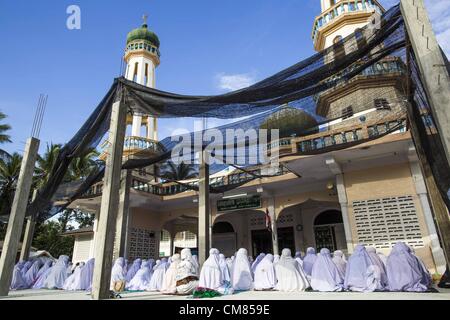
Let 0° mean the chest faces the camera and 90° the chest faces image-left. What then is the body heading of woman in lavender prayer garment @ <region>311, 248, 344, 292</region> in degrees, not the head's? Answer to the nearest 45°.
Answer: approximately 180°

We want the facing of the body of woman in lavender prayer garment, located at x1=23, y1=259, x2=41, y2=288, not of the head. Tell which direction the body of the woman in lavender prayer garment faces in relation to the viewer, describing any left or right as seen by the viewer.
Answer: facing away from the viewer and to the right of the viewer

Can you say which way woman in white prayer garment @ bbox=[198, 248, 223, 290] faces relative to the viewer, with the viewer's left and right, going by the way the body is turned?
facing away from the viewer and to the right of the viewer

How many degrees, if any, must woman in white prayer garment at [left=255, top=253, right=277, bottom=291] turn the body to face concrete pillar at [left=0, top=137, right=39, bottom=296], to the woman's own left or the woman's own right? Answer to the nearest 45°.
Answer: approximately 135° to the woman's own left

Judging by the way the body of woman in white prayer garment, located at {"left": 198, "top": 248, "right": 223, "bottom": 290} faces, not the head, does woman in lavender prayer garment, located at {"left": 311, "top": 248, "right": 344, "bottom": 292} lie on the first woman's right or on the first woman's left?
on the first woman's right

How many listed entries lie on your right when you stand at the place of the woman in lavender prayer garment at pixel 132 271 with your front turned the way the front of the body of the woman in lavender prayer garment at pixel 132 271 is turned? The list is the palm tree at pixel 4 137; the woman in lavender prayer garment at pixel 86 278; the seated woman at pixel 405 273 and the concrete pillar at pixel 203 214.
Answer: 2

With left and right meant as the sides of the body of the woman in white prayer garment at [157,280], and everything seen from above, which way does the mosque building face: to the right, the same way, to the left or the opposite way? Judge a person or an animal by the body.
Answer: the opposite way

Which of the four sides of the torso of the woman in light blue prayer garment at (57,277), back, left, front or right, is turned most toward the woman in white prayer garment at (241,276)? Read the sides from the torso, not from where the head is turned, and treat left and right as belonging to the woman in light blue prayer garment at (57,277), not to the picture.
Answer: right

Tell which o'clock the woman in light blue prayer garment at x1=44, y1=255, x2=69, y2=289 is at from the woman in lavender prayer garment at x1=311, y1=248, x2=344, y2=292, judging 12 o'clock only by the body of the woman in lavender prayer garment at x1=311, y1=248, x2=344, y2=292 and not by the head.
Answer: the woman in light blue prayer garment at x1=44, y1=255, x2=69, y2=289 is roughly at 9 o'clock from the woman in lavender prayer garment at x1=311, y1=248, x2=344, y2=292.

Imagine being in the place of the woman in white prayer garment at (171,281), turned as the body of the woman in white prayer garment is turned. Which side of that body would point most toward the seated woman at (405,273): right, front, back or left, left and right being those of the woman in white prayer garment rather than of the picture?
right

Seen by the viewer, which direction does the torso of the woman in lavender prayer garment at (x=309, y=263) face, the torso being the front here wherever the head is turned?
away from the camera

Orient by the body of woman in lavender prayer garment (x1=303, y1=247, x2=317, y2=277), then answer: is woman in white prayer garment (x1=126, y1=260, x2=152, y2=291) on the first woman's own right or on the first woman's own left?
on the first woman's own left
